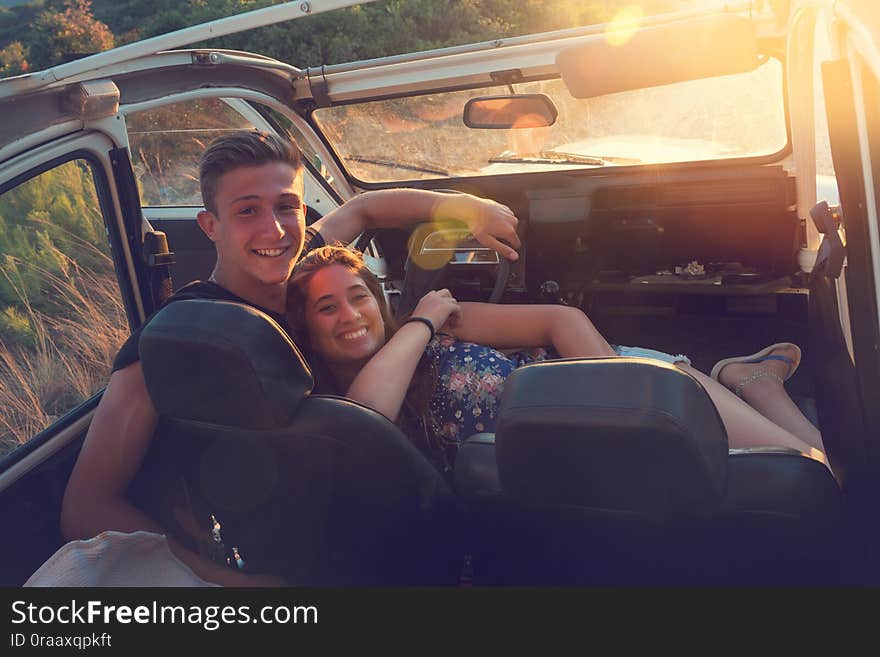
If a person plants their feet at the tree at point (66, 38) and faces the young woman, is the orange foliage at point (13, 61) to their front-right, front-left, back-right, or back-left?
back-right

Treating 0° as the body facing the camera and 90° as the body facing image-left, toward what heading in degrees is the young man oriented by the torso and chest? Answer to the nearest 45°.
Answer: approximately 315°
